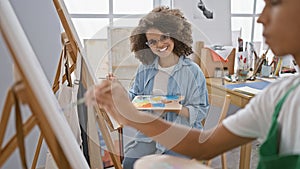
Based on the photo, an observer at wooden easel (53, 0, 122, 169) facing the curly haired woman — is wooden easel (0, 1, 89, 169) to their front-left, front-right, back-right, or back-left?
back-right

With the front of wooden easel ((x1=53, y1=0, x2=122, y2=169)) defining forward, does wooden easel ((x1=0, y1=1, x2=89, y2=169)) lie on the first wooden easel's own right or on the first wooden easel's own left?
on the first wooden easel's own right

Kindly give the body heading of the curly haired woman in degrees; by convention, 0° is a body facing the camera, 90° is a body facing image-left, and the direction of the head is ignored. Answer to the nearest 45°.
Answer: approximately 45°

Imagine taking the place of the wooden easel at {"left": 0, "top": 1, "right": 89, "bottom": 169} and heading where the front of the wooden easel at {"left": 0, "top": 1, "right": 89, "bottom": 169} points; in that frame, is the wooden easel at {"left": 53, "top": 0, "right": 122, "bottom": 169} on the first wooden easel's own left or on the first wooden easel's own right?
on the first wooden easel's own left

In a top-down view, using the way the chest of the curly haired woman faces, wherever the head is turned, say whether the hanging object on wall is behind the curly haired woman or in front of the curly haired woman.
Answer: behind

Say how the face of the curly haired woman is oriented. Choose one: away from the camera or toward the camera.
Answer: toward the camera

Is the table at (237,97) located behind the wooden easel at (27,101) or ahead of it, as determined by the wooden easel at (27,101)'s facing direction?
ahead

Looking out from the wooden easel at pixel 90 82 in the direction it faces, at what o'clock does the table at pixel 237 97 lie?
The table is roughly at 11 o'clock from the wooden easel.

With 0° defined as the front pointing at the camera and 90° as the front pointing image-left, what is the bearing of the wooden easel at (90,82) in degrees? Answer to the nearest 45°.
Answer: approximately 270°

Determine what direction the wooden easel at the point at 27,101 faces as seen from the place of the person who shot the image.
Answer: facing to the right of the viewer

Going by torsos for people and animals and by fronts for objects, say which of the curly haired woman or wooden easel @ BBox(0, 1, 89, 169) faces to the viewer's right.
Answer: the wooden easel
